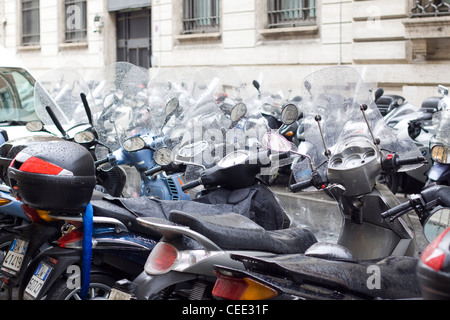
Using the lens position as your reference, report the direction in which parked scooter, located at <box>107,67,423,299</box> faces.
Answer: facing away from the viewer and to the right of the viewer

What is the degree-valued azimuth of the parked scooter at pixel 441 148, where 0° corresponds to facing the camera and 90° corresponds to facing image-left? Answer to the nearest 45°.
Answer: approximately 45°

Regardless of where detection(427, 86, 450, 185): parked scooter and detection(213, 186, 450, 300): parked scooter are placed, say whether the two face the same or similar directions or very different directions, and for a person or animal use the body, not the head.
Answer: very different directions

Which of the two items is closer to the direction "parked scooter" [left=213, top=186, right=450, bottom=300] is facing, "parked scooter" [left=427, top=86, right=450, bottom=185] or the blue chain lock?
the parked scooter

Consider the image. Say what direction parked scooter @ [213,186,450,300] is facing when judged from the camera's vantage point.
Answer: facing away from the viewer and to the right of the viewer
